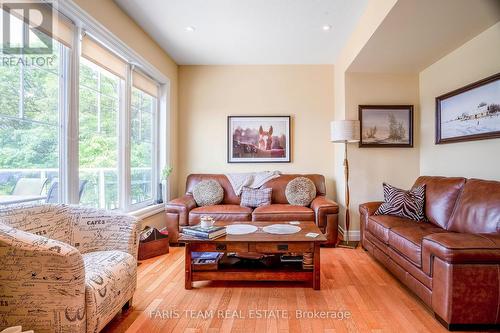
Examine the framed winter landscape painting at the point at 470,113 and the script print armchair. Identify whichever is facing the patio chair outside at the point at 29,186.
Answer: the framed winter landscape painting

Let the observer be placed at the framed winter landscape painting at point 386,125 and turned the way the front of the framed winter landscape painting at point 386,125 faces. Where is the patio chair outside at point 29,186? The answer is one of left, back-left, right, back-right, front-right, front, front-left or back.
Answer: front-right

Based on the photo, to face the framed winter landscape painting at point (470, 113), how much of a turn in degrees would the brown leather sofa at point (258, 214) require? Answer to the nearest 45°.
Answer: approximately 90° to its left

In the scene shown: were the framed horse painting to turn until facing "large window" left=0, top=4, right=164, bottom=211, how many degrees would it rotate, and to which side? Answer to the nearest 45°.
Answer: approximately 45° to its right

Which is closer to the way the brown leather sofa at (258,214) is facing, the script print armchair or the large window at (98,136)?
the script print armchair

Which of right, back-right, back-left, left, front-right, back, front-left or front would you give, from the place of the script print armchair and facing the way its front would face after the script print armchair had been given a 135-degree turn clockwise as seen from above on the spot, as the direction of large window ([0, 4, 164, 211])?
right

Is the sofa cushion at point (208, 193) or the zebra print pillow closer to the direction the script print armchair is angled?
the zebra print pillow

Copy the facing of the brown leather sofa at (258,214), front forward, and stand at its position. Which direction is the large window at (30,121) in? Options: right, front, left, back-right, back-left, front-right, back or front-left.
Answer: front-right

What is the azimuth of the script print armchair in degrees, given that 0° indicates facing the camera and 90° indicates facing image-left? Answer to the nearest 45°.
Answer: approximately 315°

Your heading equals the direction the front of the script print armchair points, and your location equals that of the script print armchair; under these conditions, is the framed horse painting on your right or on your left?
on your left

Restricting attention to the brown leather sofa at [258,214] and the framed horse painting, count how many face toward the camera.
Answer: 2
